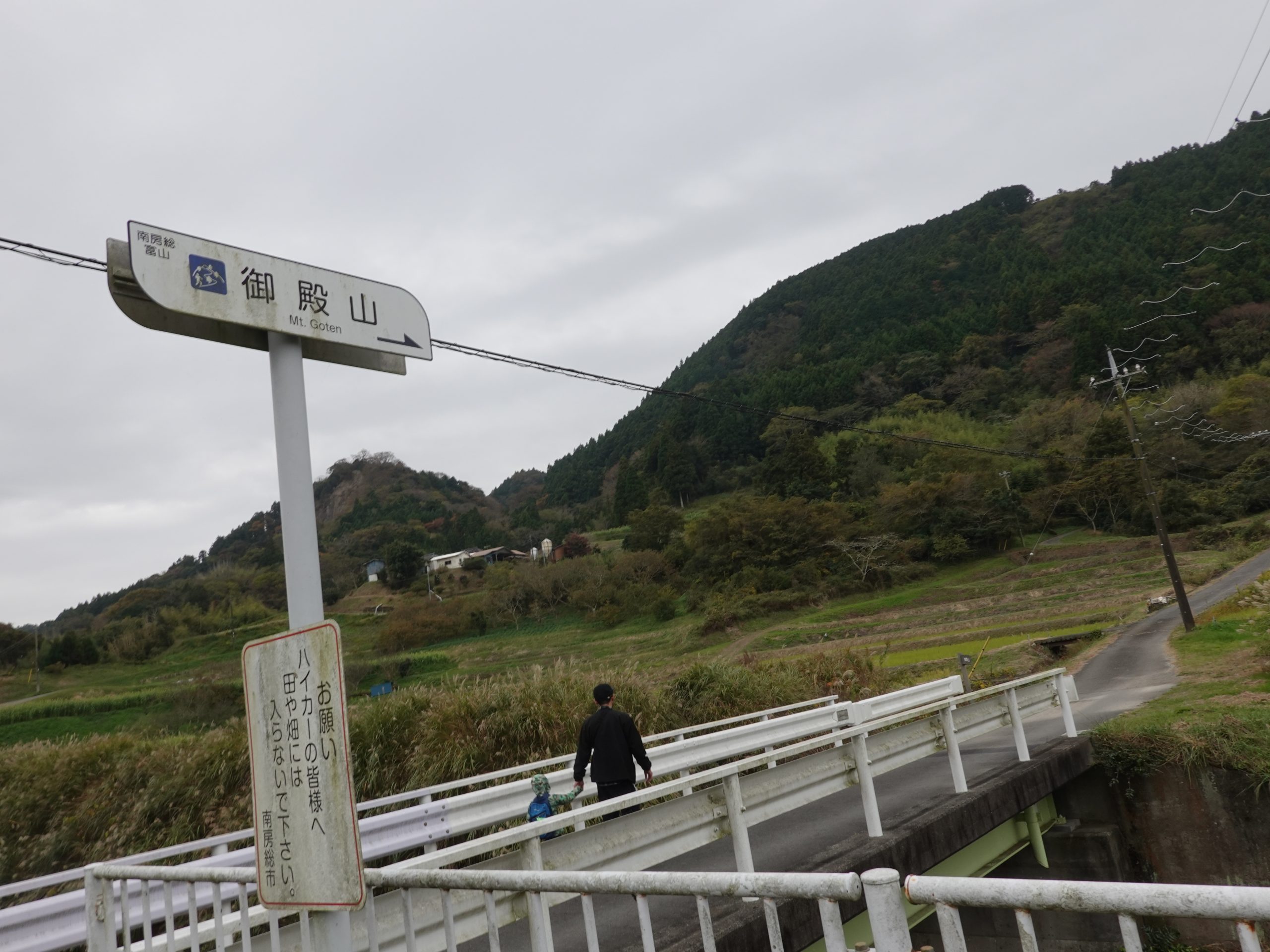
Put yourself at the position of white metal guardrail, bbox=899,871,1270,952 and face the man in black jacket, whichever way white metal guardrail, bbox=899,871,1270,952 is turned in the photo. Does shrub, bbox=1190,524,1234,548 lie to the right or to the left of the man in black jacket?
right

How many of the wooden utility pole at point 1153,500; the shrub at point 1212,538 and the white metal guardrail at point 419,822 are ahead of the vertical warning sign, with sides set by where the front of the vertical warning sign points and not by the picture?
0

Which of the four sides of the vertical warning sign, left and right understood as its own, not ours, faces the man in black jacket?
back

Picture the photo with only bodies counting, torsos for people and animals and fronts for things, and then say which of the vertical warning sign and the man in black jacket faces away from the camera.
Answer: the man in black jacket

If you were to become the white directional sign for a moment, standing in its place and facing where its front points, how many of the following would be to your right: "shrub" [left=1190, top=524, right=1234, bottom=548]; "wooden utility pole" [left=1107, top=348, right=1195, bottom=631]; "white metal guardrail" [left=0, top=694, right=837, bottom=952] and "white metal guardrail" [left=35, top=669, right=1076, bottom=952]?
0

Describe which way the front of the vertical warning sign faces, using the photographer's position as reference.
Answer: facing the viewer and to the left of the viewer

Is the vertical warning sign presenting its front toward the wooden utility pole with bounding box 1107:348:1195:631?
no

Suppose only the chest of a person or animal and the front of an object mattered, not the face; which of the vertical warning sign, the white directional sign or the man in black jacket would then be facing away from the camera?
the man in black jacket

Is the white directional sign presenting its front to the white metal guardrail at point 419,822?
no

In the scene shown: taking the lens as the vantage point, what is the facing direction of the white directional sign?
facing the viewer and to the right of the viewer

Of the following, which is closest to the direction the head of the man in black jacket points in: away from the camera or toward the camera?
away from the camera

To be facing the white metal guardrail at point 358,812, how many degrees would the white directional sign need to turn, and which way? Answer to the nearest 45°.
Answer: approximately 135° to its left

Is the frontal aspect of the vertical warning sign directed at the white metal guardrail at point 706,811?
no

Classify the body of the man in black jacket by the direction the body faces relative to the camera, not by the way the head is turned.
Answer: away from the camera
